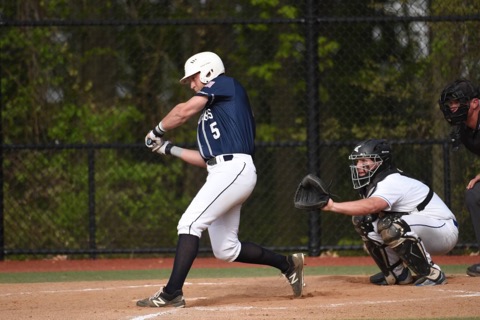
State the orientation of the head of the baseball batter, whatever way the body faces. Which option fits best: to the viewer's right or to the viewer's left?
to the viewer's left

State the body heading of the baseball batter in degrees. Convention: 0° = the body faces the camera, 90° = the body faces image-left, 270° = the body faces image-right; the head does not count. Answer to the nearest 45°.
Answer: approximately 90°

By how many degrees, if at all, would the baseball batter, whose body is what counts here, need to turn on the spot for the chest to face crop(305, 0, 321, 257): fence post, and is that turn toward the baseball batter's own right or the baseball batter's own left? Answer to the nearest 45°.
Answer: approximately 90° to the baseball batter's own right

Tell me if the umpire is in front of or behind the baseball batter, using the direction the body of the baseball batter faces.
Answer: behind

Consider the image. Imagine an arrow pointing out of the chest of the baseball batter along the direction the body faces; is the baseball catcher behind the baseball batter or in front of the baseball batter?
behind

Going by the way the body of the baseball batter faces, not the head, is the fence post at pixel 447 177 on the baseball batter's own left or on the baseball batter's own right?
on the baseball batter's own right
